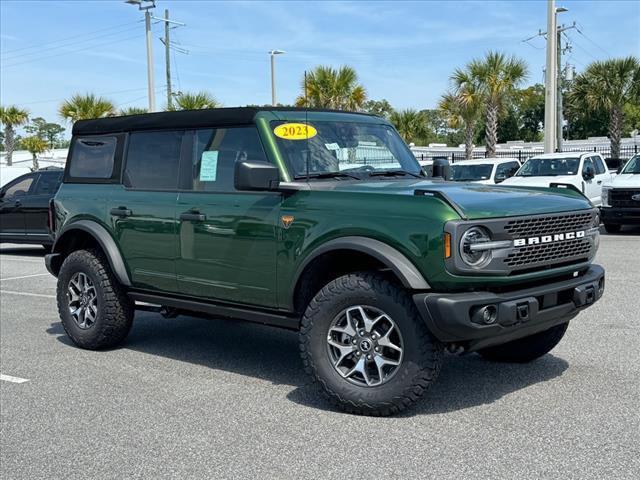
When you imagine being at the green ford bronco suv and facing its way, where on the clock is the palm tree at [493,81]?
The palm tree is roughly at 8 o'clock from the green ford bronco suv.

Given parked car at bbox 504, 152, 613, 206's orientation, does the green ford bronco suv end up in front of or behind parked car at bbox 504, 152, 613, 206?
in front

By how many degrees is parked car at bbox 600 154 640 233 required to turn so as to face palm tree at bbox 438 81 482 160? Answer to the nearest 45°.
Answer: approximately 135° to its right

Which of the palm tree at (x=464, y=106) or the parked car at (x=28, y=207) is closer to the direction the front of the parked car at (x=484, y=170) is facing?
the parked car

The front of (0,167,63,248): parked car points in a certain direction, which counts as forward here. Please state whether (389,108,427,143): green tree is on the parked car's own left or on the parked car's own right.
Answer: on the parked car's own right

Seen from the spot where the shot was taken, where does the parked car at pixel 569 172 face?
facing the viewer and to the left of the viewer

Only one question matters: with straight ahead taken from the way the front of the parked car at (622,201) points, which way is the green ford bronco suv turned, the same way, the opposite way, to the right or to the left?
to the left

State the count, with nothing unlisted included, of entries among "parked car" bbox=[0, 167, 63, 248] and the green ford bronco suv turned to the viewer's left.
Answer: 1

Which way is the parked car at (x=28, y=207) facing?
to the viewer's left

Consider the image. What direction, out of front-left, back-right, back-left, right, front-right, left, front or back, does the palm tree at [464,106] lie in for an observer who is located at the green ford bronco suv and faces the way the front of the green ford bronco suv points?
back-left

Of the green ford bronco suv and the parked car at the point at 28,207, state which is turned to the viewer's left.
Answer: the parked car

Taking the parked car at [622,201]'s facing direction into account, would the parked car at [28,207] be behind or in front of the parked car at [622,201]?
in front
